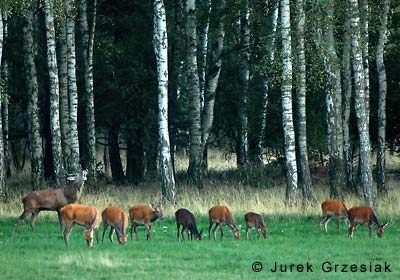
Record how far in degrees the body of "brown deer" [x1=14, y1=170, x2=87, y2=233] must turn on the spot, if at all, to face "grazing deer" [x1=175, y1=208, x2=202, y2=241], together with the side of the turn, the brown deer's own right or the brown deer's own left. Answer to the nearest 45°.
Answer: approximately 45° to the brown deer's own right

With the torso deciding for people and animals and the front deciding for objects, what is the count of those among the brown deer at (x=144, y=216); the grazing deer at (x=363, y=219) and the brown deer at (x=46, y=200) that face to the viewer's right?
3

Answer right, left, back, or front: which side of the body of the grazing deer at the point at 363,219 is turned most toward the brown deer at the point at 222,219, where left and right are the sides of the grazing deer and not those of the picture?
back

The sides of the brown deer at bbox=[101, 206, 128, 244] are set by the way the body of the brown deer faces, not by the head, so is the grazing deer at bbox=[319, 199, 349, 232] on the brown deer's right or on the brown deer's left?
on the brown deer's left

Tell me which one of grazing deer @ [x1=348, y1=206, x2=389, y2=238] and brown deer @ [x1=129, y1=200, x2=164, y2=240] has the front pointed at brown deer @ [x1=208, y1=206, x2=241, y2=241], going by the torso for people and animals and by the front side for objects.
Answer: brown deer @ [x1=129, y1=200, x2=164, y2=240]

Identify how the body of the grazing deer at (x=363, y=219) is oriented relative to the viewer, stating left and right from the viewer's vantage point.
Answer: facing to the right of the viewer

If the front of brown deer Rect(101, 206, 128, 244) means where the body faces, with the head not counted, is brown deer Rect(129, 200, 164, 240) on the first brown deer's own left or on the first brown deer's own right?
on the first brown deer's own left

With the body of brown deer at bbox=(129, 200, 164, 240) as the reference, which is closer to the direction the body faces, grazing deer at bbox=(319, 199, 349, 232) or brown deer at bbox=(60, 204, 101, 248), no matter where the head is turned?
the grazing deer

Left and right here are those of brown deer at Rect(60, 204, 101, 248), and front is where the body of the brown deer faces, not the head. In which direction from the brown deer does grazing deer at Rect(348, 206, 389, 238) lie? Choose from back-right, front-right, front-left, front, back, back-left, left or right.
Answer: front-left

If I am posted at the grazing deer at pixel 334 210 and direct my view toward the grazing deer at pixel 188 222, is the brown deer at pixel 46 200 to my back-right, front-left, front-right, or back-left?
front-right

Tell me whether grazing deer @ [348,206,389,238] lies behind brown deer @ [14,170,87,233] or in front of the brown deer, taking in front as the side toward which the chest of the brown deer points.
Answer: in front

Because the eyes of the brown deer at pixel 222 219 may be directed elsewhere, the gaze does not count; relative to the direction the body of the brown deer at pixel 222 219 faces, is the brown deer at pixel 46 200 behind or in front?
behind

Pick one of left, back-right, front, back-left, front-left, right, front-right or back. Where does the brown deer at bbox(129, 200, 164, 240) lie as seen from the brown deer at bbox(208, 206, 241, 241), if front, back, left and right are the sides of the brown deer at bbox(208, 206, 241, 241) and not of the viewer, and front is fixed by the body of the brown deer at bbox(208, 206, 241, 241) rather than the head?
back-right

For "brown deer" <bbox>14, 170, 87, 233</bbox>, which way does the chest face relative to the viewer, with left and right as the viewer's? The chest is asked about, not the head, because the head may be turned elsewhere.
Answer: facing to the right of the viewer

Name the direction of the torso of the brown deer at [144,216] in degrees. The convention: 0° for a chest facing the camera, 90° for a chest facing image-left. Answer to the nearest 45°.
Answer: approximately 270°

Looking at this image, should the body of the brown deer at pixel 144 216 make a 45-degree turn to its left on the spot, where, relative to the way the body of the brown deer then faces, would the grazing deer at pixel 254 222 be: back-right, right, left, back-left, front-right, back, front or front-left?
front-right
